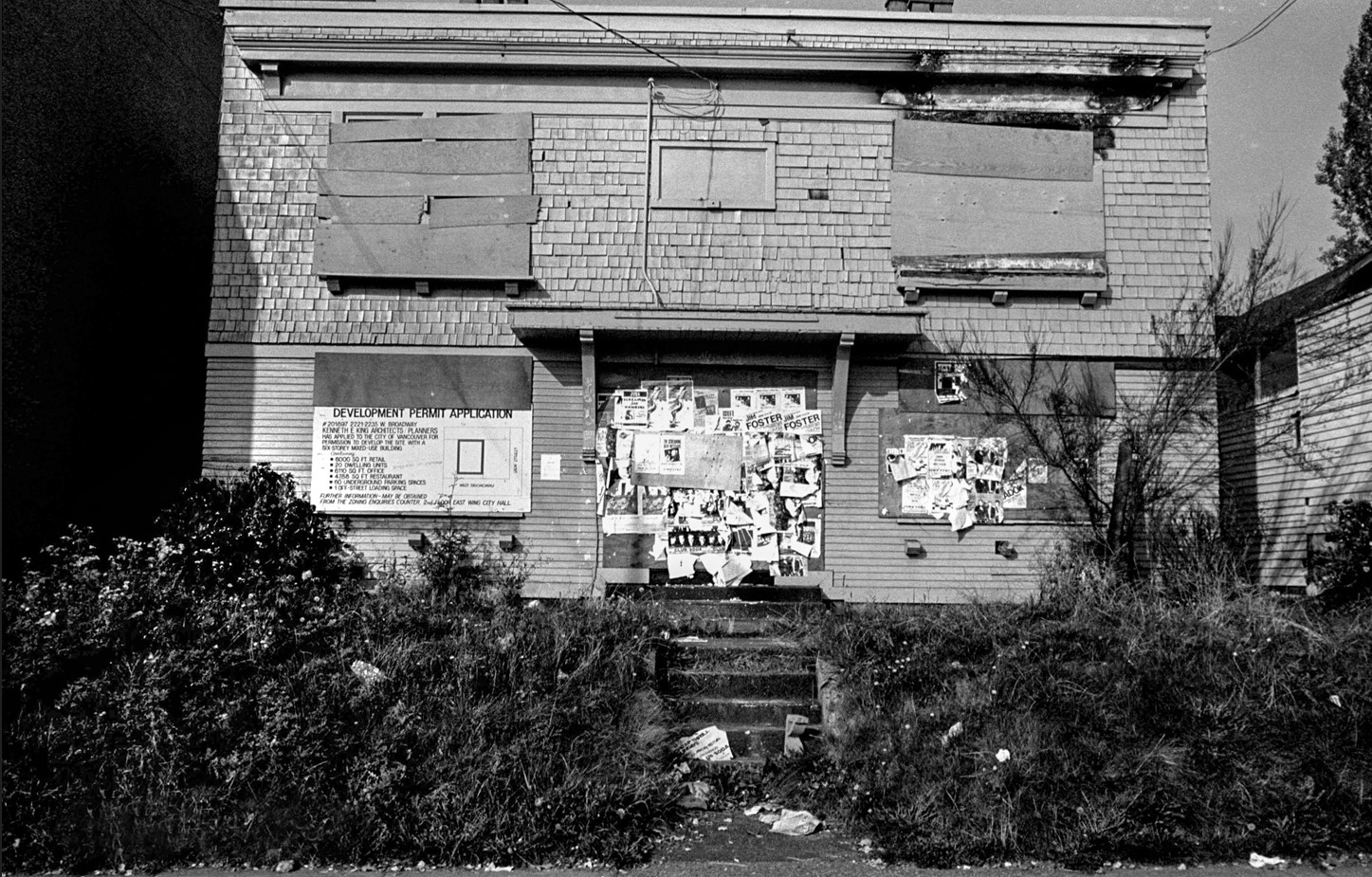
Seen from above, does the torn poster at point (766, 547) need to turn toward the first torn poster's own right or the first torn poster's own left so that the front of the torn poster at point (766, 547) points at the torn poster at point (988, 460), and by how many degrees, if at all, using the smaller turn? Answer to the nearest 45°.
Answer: approximately 90° to the first torn poster's own left

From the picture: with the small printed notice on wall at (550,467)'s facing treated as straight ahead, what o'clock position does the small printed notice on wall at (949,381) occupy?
the small printed notice on wall at (949,381) is roughly at 9 o'clock from the small printed notice on wall at (550,467).

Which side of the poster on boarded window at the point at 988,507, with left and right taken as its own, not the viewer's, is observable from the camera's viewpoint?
front

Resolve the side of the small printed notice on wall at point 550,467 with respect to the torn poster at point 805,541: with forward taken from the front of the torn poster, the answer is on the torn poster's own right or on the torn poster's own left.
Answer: on the torn poster's own right

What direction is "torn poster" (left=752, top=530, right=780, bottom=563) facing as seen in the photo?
toward the camera

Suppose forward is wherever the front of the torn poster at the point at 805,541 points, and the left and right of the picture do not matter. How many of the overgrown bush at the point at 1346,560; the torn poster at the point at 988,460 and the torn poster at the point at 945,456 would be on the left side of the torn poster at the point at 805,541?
3

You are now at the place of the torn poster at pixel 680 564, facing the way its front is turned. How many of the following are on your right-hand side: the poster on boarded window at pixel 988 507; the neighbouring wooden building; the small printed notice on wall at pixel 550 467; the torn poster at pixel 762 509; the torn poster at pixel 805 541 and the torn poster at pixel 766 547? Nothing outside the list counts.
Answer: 1

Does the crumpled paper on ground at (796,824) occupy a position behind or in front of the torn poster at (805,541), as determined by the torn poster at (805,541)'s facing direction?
in front

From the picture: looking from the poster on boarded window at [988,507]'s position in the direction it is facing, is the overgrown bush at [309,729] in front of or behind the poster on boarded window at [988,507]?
in front

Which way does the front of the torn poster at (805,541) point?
toward the camera

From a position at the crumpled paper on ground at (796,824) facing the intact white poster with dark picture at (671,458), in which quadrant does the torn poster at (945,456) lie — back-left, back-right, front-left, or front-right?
front-right
